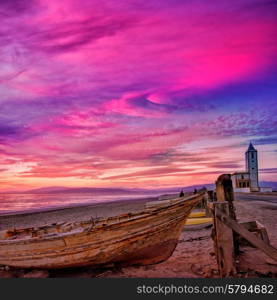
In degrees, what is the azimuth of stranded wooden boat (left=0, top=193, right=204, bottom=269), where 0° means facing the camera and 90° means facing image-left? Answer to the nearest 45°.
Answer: approximately 270°

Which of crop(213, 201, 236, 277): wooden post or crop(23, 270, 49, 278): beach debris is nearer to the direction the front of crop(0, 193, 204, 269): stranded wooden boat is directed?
the wooden post

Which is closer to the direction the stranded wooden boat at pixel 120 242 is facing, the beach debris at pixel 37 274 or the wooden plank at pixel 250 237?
the wooden plank

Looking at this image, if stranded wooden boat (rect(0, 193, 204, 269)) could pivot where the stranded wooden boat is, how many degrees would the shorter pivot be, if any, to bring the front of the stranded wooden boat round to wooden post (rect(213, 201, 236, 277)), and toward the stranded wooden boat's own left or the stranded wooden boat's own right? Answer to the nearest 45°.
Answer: approximately 45° to the stranded wooden boat's own right

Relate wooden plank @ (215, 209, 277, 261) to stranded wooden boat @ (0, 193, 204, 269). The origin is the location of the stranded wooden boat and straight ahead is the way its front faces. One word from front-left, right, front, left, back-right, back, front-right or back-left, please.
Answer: front-right
